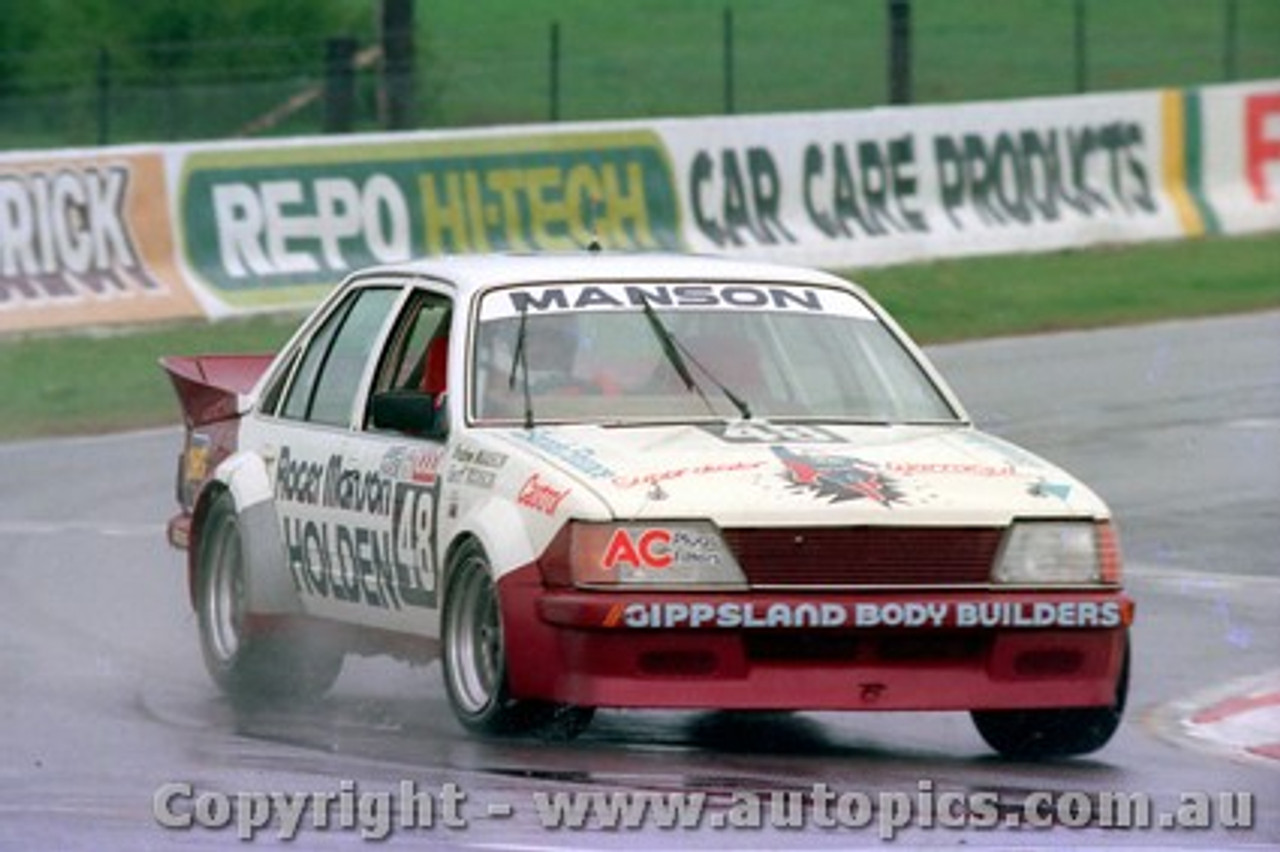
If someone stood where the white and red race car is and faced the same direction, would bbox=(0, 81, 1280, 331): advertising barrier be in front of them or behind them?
behind

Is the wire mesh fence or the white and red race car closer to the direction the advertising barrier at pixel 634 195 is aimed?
the white and red race car

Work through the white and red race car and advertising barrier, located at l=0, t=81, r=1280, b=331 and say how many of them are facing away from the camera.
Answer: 0

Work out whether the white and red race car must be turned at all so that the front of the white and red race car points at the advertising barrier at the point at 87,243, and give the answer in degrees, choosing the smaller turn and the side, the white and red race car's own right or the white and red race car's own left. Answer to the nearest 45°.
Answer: approximately 135° to the white and red race car's own left

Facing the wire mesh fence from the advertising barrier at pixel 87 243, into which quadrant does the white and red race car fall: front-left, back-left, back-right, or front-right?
back-right

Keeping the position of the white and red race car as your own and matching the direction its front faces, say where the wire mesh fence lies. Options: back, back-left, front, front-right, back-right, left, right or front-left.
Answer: back-left

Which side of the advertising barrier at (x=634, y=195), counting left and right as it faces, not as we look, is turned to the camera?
front

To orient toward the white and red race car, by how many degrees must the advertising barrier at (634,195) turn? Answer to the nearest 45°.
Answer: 0° — it already faces it

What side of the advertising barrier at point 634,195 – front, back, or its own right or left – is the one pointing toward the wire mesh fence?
back

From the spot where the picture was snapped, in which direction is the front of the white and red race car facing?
facing the viewer and to the right of the viewer
